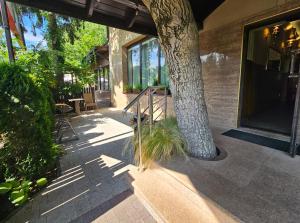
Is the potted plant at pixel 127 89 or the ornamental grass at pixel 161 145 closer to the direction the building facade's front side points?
the ornamental grass

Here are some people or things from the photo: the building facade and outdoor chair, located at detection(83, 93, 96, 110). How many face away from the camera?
0

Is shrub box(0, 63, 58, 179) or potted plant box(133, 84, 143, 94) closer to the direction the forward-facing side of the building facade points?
the shrub

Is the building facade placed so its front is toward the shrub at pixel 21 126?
yes

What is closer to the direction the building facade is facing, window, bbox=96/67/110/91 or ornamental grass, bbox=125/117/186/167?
the ornamental grass

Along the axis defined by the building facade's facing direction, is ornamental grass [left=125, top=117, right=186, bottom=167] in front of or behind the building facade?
in front

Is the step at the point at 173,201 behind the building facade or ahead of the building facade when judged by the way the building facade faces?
ahead

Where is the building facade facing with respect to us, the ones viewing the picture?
facing the viewer and to the left of the viewer

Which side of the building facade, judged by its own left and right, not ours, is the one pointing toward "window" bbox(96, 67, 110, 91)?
right

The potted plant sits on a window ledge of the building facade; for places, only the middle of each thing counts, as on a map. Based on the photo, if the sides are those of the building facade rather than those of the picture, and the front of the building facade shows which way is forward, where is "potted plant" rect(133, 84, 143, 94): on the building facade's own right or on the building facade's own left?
on the building facade's own right
